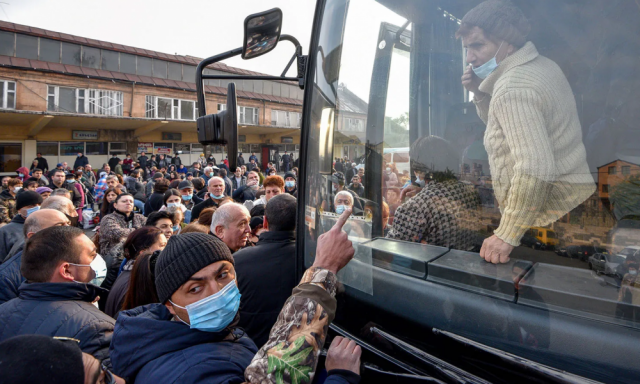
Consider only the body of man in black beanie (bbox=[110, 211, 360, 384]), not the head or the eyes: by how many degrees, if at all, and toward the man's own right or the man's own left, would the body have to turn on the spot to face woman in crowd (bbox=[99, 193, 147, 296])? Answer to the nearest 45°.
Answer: approximately 135° to the man's own left

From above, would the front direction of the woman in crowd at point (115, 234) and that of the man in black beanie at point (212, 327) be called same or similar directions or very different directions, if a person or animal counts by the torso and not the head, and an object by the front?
same or similar directions

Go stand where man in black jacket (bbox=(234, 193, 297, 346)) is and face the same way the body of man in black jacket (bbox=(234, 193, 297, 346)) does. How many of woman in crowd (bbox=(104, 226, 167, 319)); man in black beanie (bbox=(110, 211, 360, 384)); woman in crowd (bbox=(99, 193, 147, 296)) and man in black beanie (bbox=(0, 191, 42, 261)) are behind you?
1

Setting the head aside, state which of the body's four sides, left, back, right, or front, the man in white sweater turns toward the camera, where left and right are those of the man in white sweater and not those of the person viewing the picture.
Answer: left

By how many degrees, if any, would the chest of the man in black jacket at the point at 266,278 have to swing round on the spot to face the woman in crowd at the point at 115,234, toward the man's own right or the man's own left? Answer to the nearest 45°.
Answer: approximately 45° to the man's own left

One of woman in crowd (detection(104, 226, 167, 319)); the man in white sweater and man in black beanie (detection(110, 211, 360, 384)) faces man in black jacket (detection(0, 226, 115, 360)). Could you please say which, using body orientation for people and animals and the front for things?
the man in white sweater

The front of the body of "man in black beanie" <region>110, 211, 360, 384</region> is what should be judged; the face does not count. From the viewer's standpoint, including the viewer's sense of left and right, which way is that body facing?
facing the viewer and to the right of the viewer

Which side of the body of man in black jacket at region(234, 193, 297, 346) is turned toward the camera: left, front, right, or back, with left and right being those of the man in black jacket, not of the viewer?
back

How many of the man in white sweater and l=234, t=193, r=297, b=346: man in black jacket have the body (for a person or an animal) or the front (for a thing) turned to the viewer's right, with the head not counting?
0

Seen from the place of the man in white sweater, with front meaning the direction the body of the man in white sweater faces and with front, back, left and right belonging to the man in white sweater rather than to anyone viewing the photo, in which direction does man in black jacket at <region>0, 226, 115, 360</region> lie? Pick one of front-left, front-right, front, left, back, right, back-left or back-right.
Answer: front

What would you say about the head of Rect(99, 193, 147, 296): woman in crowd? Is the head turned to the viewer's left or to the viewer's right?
to the viewer's right

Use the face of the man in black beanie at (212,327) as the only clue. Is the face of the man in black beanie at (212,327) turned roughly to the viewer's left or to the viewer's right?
to the viewer's right
